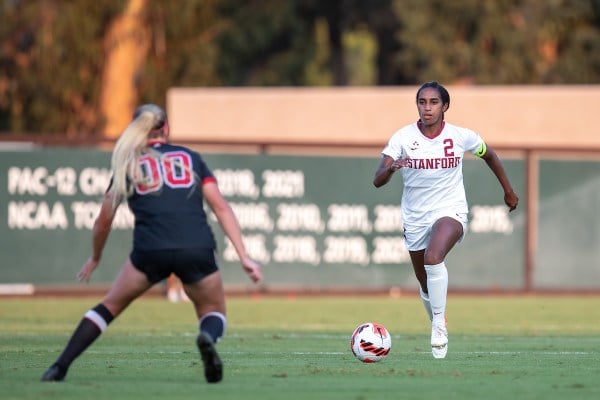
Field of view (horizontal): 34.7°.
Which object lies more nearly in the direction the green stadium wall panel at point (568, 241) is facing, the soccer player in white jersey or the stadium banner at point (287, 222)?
the soccer player in white jersey

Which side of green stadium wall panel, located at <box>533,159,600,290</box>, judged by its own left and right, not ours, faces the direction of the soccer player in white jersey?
front

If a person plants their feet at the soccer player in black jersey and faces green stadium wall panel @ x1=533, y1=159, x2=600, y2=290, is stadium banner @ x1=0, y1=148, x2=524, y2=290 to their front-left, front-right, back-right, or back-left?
front-left

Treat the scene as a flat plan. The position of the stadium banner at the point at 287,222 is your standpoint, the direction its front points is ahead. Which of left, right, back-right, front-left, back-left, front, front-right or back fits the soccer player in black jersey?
front

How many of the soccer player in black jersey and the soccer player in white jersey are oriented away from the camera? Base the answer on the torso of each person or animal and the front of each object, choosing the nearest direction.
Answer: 1

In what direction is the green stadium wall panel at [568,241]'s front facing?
toward the camera

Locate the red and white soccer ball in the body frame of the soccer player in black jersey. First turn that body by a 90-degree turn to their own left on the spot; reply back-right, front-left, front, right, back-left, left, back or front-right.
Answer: back-right

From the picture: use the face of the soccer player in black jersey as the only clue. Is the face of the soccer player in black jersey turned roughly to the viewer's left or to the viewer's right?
to the viewer's right

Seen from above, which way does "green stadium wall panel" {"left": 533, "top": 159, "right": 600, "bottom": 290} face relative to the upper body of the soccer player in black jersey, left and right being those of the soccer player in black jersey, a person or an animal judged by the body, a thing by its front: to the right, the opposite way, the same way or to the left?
the opposite way

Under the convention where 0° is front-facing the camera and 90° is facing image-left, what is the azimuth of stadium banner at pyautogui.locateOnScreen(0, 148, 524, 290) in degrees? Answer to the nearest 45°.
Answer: approximately 0°

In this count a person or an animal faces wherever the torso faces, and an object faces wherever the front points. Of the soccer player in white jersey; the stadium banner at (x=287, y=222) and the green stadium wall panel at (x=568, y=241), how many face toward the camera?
3

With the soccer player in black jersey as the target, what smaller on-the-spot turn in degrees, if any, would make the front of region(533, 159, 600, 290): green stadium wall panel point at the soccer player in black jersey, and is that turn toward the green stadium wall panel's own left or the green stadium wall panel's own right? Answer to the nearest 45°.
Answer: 0° — it already faces them

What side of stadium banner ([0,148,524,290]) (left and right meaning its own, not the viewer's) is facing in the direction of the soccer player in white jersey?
front

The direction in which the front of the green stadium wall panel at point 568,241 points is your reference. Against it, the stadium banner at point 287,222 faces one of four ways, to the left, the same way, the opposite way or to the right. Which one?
the same way

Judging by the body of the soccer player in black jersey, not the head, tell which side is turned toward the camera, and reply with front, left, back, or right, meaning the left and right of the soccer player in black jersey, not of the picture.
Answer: back

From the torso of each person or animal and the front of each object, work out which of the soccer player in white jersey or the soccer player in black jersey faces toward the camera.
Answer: the soccer player in white jersey

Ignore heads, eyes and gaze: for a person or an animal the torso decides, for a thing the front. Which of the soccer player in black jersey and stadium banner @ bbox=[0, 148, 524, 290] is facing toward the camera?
the stadium banner

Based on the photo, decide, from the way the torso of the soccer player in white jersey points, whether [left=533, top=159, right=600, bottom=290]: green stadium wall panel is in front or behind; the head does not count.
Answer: behind

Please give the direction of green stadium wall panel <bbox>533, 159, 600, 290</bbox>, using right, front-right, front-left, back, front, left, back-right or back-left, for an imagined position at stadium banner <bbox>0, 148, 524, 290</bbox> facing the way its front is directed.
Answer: left

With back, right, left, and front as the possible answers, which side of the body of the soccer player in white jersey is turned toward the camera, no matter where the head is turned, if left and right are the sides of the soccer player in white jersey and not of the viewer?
front
